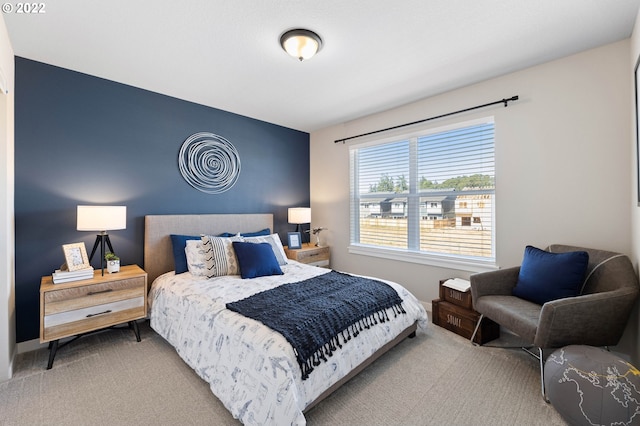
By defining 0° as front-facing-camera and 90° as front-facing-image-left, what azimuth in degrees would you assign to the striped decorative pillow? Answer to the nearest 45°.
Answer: approximately 315°

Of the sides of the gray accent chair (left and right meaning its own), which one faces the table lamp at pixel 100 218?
front

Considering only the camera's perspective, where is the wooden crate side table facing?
facing the viewer and to the left of the viewer

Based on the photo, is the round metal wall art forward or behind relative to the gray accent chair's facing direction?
forward

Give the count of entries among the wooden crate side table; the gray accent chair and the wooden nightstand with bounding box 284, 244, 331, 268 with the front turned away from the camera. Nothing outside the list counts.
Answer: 0

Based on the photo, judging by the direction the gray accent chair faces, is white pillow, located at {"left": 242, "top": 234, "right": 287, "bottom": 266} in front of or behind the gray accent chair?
in front

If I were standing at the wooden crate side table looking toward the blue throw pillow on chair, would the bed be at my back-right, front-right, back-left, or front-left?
back-right

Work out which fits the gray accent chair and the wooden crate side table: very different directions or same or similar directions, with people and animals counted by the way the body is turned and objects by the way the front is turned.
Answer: same or similar directions

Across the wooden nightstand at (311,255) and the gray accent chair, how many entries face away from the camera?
0

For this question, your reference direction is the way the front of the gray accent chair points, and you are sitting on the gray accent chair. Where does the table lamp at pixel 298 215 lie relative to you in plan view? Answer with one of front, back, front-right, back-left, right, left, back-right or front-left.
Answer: front-right

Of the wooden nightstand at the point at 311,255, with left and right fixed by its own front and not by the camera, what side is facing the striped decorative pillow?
right

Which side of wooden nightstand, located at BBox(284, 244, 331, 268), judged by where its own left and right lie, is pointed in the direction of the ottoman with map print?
front

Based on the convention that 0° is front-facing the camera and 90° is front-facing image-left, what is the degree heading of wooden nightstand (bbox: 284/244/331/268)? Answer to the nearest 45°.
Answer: approximately 315°

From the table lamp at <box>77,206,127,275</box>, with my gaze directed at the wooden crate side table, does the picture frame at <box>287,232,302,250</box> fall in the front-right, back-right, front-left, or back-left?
front-left

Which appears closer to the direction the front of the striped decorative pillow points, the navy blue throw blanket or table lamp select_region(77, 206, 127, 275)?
the navy blue throw blanket
